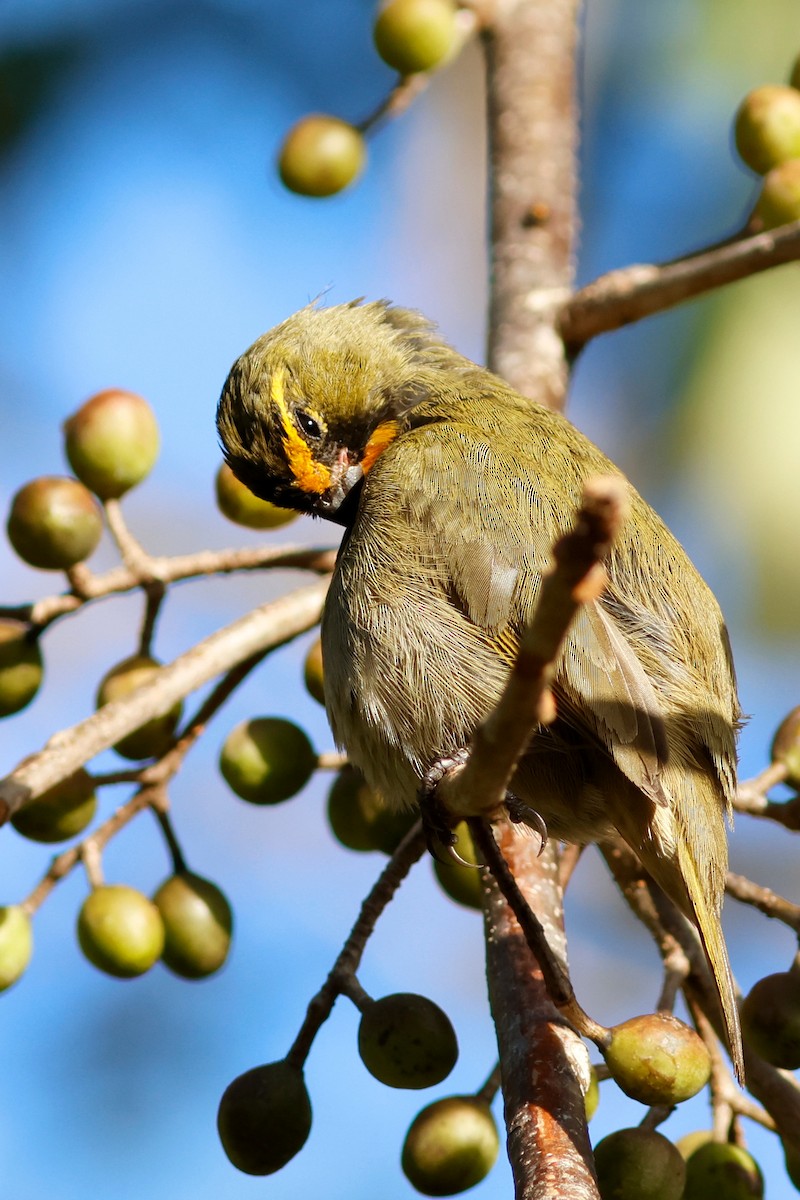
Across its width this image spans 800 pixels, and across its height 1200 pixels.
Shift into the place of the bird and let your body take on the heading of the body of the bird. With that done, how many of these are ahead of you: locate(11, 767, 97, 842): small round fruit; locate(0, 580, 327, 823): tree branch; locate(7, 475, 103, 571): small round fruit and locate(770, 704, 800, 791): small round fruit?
3

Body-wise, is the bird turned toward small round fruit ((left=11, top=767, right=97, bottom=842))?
yes

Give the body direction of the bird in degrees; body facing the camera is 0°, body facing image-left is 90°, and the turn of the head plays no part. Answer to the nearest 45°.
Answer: approximately 90°

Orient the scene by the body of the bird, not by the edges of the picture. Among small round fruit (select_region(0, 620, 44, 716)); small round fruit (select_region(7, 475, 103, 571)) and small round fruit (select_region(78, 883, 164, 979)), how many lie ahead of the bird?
3

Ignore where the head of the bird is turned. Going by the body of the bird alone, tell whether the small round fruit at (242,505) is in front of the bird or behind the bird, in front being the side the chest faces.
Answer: in front

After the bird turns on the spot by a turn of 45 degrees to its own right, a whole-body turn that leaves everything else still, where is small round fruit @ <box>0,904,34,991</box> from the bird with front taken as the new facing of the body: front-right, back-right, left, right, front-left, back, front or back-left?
front-left

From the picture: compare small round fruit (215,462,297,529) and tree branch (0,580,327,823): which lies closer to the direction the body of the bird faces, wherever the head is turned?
the tree branch

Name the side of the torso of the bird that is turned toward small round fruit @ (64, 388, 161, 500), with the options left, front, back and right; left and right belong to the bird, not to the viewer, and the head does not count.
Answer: front

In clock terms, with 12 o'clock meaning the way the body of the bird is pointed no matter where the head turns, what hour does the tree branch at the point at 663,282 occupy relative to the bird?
The tree branch is roughly at 4 o'clock from the bird.

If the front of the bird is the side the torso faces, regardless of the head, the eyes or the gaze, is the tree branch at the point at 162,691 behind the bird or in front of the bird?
in front
